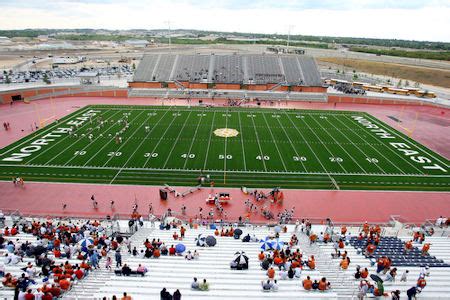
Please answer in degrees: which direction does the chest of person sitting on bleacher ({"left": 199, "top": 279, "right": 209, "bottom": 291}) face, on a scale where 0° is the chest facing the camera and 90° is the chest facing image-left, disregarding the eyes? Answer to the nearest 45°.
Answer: approximately 180°

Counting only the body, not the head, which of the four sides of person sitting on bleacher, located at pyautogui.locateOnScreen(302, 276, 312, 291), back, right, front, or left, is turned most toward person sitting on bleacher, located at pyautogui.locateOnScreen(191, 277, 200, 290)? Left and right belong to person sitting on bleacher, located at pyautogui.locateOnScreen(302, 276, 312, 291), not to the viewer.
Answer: left

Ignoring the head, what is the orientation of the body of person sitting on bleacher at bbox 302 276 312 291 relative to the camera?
away from the camera

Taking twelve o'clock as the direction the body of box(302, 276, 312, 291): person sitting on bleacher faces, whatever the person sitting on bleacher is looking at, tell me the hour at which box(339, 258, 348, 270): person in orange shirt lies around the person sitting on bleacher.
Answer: The person in orange shirt is roughly at 1 o'clock from the person sitting on bleacher.

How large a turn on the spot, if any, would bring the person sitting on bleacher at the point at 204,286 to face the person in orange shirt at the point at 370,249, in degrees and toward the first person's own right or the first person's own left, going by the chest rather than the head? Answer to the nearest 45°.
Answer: approximately 45° to the first person's own right

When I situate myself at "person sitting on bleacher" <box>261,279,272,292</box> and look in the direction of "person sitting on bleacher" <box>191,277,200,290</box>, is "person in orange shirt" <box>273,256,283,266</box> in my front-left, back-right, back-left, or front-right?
back-right

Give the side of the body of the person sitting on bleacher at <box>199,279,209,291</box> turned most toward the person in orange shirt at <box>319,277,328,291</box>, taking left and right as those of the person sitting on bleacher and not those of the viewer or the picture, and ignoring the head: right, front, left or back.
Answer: right

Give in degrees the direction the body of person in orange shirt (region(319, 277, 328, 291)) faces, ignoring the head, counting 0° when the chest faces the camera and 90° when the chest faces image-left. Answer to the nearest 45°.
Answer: approximately 180°
